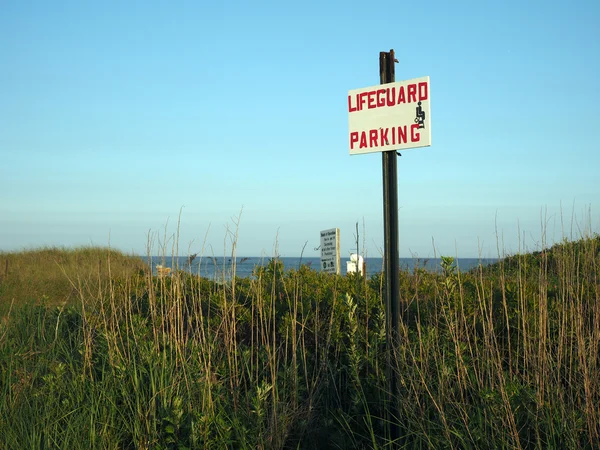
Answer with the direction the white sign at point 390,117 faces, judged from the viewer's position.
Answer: facing the viewer and to the left of the viewer

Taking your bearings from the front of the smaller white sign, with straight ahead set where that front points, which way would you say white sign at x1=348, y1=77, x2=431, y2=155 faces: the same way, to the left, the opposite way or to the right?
the same way

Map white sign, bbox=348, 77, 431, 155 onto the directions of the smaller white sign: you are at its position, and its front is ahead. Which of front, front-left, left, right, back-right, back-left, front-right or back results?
front-left

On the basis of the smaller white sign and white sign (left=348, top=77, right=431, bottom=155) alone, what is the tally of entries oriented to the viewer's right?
0

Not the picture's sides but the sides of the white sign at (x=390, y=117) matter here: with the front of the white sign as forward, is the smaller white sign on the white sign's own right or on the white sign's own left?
on the white sign's own right

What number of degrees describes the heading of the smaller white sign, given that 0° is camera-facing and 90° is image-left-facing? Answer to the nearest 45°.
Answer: approximately 45°
